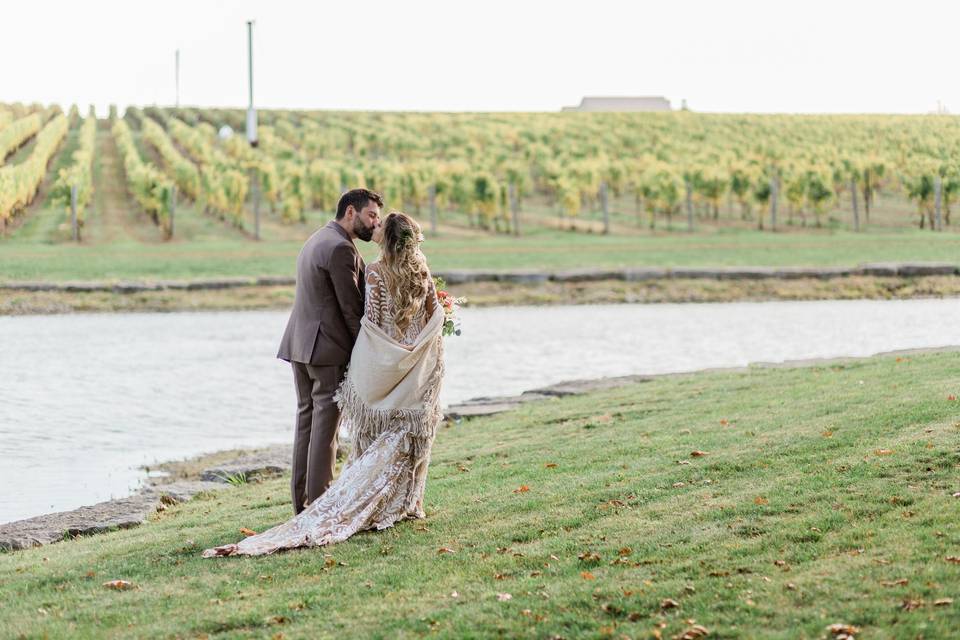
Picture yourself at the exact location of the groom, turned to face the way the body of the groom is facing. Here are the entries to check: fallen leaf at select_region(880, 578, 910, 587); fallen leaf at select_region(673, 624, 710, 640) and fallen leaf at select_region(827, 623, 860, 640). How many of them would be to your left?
0

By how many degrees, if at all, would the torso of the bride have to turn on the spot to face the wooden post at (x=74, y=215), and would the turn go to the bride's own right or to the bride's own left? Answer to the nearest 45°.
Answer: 0° — they already face it

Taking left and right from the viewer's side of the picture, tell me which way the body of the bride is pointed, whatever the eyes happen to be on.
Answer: facing away from the viewer

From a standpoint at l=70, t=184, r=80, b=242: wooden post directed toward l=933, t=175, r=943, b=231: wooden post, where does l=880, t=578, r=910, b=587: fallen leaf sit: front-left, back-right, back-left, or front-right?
front-right

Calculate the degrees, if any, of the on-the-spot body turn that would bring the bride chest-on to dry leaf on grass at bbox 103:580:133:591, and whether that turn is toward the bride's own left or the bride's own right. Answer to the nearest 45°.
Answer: approximately 135° to the bride's own left

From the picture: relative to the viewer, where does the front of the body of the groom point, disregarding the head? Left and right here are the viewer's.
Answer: facing away from the viewer and to the right of the viewer

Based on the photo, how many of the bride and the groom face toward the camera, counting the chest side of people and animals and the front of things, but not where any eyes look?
0

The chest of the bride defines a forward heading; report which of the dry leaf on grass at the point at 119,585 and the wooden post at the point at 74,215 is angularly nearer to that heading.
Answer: the wooden post

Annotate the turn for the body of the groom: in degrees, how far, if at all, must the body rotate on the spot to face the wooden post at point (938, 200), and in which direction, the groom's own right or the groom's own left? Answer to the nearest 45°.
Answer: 0° — they already face it

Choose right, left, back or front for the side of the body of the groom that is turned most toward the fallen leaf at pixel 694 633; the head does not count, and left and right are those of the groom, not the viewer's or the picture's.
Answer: right

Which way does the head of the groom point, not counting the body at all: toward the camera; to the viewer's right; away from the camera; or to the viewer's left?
to the viewer's right

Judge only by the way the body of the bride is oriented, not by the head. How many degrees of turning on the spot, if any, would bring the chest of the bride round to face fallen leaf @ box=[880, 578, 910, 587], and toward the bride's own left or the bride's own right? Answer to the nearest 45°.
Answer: approximately 135° to the bride's own right

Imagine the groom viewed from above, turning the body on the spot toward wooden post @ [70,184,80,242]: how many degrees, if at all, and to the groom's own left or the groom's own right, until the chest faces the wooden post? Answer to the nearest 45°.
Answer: approximately 45° to the groom's own left

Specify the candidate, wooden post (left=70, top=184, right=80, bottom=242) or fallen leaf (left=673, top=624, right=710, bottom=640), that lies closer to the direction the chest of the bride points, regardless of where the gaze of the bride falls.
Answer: the wooden post

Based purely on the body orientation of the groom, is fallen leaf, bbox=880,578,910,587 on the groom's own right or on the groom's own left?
on the groom's own right
